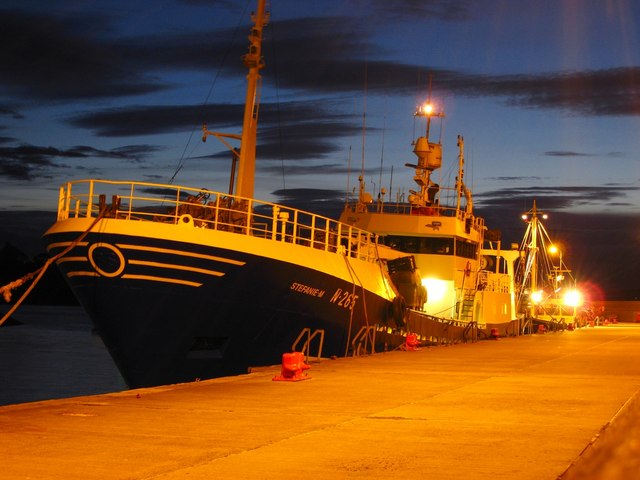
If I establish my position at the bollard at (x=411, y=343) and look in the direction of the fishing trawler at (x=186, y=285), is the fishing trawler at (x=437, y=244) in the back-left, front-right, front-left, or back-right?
back-right

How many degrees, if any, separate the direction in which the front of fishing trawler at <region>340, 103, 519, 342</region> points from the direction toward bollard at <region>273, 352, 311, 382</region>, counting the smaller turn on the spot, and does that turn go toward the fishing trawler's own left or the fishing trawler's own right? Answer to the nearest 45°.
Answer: approximately 45° to the fishing trawler's own left

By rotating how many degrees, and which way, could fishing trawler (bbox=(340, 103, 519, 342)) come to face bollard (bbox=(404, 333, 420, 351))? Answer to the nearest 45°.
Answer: approximately 45° to its left

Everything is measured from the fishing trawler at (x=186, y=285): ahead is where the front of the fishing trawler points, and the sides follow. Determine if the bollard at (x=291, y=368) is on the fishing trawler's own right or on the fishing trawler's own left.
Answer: on the fishing trawler's own left

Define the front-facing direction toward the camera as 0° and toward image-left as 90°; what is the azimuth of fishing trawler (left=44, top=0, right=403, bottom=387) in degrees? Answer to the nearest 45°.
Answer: approximately 45°

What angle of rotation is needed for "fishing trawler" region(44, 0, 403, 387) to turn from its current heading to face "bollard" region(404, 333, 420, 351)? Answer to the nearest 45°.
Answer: approximately 180°
